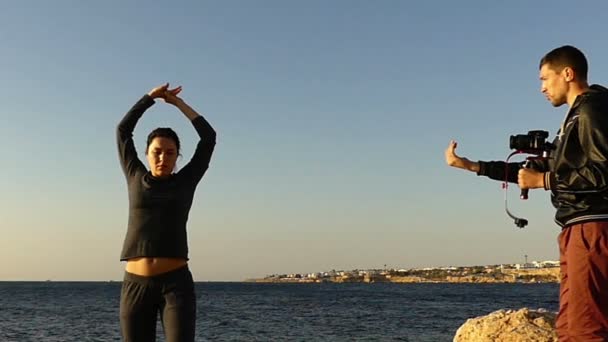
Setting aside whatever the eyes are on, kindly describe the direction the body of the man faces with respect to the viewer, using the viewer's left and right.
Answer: facing to the left of the viewer

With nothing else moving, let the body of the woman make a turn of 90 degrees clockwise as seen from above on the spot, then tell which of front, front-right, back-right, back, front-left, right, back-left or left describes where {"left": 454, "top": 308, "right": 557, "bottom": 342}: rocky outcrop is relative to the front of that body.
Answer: back-right

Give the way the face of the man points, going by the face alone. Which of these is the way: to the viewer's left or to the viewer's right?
to the viewer's left
